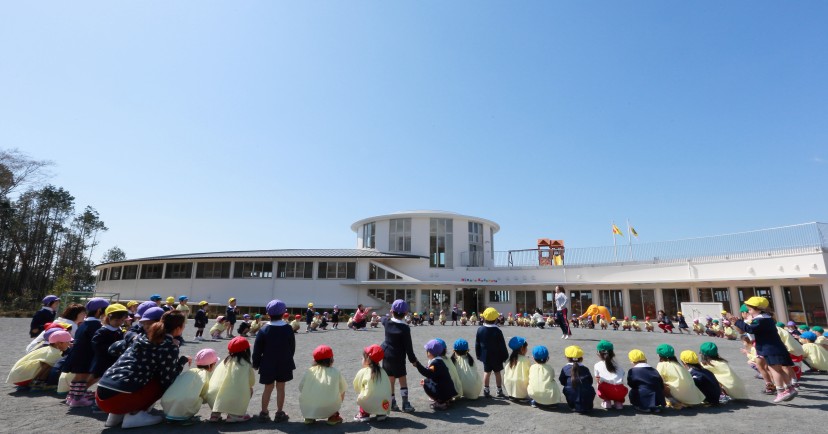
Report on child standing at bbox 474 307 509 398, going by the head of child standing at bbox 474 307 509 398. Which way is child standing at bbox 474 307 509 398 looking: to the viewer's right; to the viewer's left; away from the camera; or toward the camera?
away from the camera

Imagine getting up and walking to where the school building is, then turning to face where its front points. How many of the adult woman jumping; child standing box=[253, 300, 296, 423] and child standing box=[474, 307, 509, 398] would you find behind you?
0

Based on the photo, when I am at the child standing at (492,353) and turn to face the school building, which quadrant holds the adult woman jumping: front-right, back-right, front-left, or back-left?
front-right

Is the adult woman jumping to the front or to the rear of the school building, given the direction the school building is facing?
to the front

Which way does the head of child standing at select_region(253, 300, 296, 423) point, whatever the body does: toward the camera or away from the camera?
away from the camera

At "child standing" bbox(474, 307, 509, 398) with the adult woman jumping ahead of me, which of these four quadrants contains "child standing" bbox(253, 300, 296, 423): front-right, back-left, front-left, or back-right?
back-left

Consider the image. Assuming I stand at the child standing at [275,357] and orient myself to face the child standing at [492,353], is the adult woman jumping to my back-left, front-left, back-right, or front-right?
front-left

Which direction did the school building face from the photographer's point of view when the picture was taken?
facing the viewer

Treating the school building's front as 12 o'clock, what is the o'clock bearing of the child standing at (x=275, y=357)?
The child standing is roughly at 12 o'clock from the school building.

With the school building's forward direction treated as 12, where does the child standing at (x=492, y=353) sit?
The child standing is roughly at 12 o'clock from the school building.
